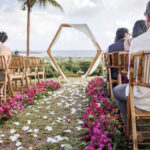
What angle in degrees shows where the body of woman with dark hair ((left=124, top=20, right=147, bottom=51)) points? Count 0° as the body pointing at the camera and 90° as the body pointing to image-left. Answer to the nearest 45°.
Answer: approximately 180°

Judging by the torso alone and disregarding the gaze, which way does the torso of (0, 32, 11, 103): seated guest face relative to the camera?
away from the camera

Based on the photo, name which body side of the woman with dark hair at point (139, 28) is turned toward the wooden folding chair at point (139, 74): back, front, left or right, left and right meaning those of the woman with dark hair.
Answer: back

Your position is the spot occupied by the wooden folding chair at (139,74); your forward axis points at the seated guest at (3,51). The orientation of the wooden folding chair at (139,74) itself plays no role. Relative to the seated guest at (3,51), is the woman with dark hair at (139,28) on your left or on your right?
right

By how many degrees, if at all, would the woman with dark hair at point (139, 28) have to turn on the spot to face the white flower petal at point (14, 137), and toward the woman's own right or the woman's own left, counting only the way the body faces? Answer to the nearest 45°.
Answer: approximately 135° to the woman's own left

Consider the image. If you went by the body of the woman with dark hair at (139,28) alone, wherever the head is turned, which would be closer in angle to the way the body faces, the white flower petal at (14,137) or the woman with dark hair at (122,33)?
the woman with dark hair

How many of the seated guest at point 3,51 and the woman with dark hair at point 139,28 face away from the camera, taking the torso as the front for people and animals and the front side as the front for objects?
2

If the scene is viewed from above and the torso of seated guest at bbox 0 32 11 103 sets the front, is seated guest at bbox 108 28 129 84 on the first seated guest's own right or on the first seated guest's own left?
on the first seated guest's own right

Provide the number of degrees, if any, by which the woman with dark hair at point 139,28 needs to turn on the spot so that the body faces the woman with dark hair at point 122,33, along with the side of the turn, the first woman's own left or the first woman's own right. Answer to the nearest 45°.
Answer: approximately 90° to the first woman's own left
